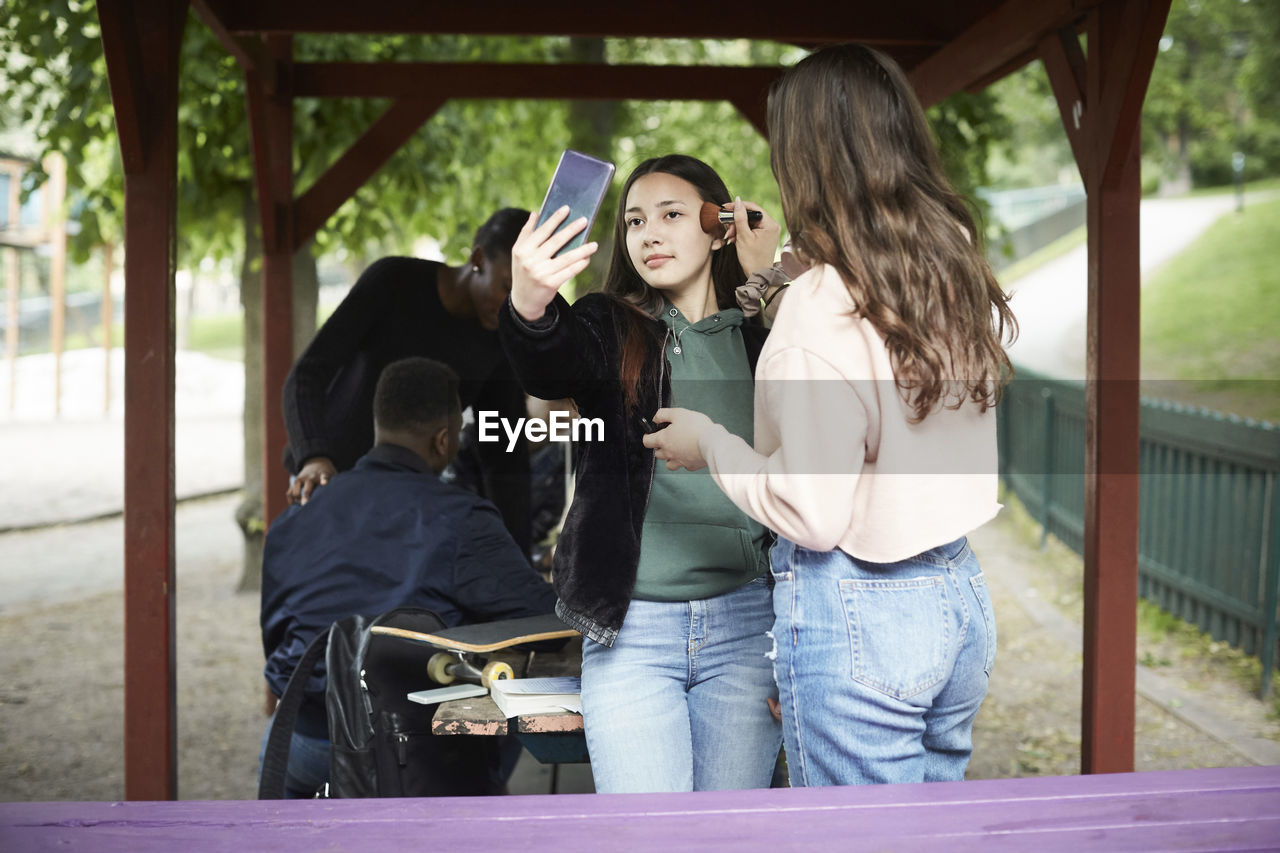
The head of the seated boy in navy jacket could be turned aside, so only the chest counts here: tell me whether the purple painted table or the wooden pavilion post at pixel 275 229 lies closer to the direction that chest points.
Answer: the wooden pavilion post

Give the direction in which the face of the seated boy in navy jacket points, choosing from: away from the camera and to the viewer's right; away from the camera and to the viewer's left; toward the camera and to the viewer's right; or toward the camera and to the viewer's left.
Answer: away from the camera and to the viewer's right

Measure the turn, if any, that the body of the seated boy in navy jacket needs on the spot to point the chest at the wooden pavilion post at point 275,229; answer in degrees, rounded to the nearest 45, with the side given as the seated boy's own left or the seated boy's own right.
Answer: approximately 45° to the seated boy's own left

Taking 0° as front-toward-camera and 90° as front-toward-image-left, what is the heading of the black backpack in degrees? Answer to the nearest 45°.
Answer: approximately 315°

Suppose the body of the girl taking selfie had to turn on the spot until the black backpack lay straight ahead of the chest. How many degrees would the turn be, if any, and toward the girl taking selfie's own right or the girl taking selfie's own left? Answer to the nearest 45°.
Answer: approximately 135° to the girl taking selfie's own right

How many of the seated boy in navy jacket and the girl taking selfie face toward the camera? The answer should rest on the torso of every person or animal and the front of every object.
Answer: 1

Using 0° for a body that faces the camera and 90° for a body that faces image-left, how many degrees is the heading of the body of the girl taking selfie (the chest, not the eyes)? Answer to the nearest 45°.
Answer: approximately 0°

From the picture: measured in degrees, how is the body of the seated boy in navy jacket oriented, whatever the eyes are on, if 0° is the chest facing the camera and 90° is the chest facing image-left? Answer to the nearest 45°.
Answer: approximately 225°
